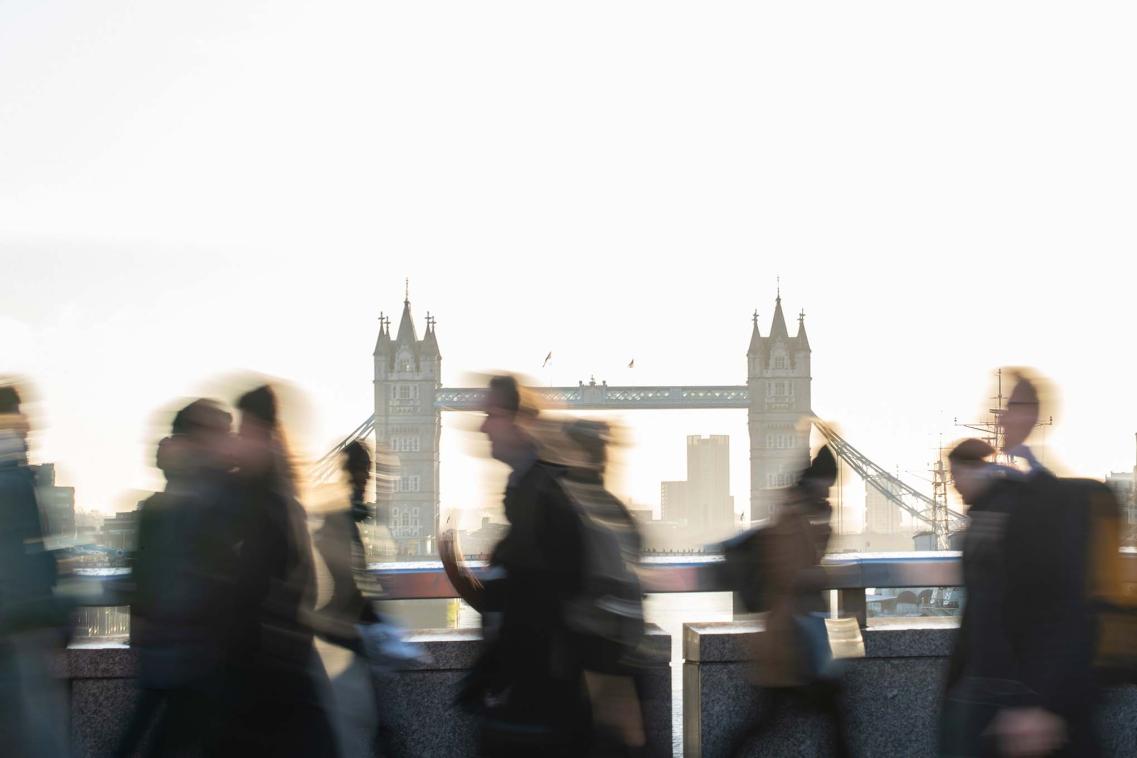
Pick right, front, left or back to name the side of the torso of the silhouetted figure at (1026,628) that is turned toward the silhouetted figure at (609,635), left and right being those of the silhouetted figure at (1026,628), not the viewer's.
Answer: front

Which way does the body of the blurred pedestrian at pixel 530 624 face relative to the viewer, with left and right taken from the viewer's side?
facing to the left of the viewer

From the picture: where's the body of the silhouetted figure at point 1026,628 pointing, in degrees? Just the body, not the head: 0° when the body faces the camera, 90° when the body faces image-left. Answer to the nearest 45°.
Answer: approximately 90°

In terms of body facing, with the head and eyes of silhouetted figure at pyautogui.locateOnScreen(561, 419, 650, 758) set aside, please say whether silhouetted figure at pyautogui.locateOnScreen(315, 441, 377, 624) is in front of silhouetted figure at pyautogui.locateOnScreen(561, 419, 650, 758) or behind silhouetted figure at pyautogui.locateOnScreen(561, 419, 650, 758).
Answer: in front

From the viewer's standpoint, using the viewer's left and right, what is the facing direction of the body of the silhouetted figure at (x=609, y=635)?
facing to the left of the viewer

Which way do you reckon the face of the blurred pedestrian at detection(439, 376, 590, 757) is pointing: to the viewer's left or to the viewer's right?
to the viewer's left

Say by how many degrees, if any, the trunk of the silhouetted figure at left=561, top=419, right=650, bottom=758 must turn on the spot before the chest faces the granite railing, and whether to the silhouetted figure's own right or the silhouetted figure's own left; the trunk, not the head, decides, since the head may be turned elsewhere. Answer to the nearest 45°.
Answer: approximately 90° to the silhouetted figure's own right

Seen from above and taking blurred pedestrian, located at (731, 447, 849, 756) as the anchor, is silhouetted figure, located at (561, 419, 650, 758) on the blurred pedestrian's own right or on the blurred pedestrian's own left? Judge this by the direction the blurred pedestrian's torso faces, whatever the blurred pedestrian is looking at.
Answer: on the blurred pedestrian's own right

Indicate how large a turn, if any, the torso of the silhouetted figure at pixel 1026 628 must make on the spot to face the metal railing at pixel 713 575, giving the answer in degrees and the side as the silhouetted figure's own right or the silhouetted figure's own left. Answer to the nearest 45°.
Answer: approximately 45° to the silhouetted figure's own right

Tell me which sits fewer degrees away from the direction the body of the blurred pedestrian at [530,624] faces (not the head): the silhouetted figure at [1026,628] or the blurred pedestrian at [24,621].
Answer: the blurred pedestrian
